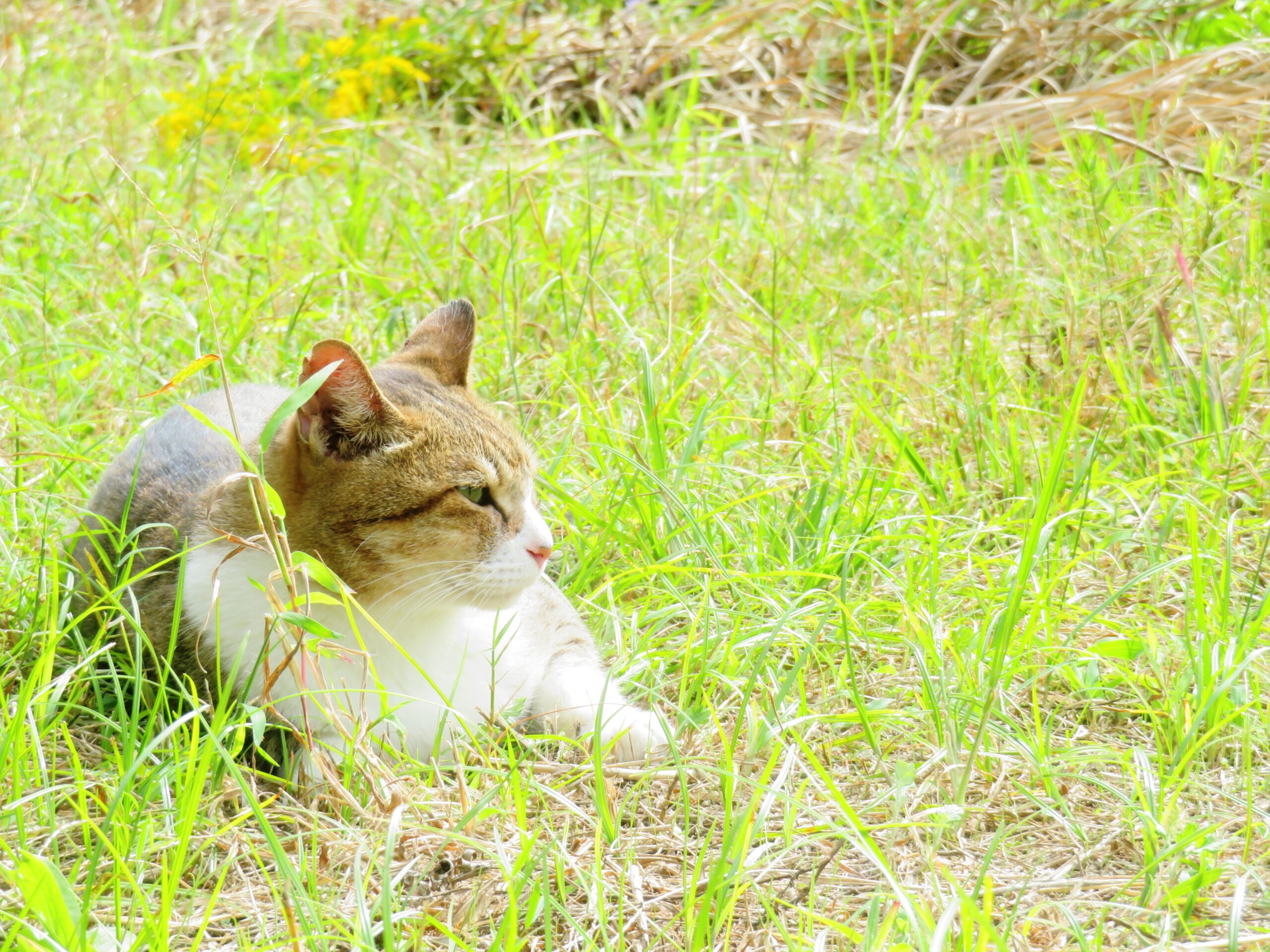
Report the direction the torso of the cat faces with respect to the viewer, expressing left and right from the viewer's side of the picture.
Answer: facing the viewer and to the right of the viewer
